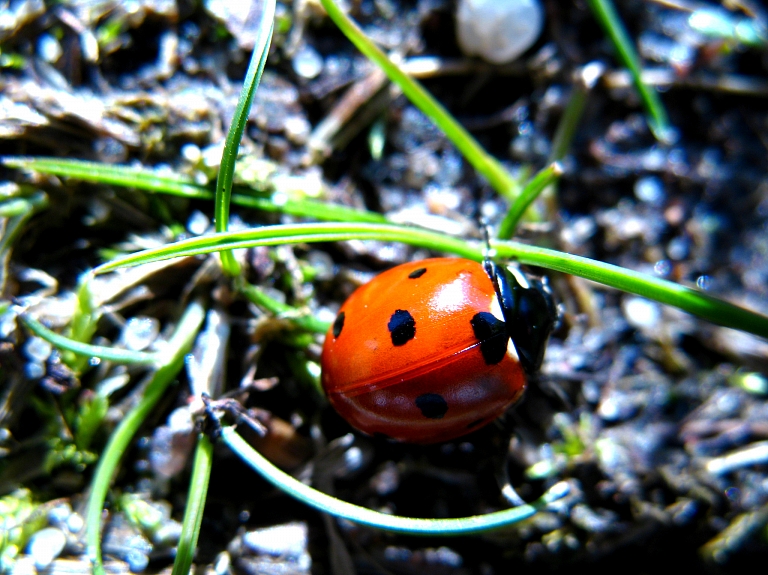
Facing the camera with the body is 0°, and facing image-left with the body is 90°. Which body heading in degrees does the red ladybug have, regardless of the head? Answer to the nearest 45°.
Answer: approximately 270°
